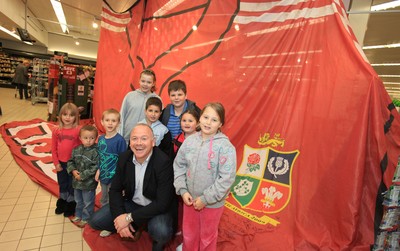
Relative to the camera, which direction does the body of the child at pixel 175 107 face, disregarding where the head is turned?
toward the camera

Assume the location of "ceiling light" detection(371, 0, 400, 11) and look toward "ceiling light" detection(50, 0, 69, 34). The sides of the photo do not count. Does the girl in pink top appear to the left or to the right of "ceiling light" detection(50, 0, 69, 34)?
left

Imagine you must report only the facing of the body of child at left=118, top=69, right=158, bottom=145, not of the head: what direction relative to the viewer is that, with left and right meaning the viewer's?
facing the viewer and to the right of the viewer

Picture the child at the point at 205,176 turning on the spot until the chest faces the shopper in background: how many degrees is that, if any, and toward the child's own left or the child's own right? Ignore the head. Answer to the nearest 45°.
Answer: approximately 90° to the child's own right

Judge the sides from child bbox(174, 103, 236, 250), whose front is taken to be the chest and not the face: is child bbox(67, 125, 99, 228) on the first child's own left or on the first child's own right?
on the first child's own right

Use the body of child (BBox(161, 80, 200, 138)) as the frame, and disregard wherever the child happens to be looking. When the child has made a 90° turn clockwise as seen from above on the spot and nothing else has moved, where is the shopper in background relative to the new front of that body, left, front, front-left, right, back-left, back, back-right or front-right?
front-right

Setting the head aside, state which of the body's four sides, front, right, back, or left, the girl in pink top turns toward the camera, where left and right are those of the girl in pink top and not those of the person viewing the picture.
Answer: front

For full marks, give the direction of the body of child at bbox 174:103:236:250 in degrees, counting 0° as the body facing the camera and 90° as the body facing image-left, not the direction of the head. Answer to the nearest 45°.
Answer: approximately 45°

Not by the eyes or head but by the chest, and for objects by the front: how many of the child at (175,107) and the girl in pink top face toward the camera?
2
